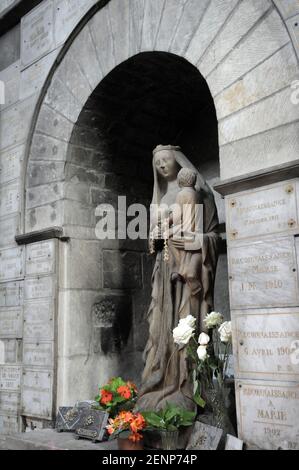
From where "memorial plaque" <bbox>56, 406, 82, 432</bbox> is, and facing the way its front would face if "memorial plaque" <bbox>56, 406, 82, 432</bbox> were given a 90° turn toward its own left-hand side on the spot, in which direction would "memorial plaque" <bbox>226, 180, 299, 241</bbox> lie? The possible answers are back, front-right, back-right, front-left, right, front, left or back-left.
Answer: front

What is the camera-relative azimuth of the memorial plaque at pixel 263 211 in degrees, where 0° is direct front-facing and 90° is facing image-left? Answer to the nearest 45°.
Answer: approximately 45°

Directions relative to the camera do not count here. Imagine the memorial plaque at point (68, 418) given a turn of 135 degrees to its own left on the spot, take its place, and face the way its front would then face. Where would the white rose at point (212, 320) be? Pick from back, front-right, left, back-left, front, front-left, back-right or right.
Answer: front-right

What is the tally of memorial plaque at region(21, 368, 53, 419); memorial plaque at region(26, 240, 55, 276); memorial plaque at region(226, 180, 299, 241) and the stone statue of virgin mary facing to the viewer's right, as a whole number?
0

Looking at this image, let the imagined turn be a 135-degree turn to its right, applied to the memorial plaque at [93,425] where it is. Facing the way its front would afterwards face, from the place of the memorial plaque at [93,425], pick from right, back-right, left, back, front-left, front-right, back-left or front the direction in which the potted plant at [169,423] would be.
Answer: back-right
